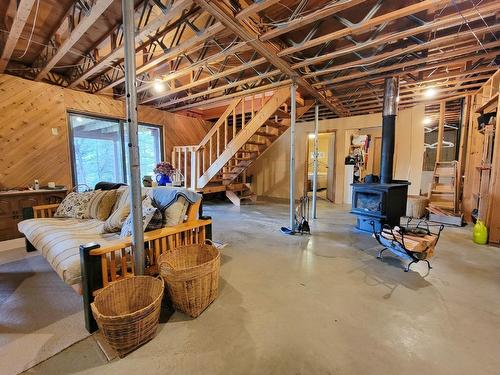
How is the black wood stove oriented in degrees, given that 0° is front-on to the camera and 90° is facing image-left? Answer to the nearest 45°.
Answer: approximately 45°

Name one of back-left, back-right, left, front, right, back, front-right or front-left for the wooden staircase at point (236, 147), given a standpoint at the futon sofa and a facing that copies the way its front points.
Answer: back

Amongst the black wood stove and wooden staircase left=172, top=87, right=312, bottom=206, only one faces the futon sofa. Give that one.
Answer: the black wood stove
